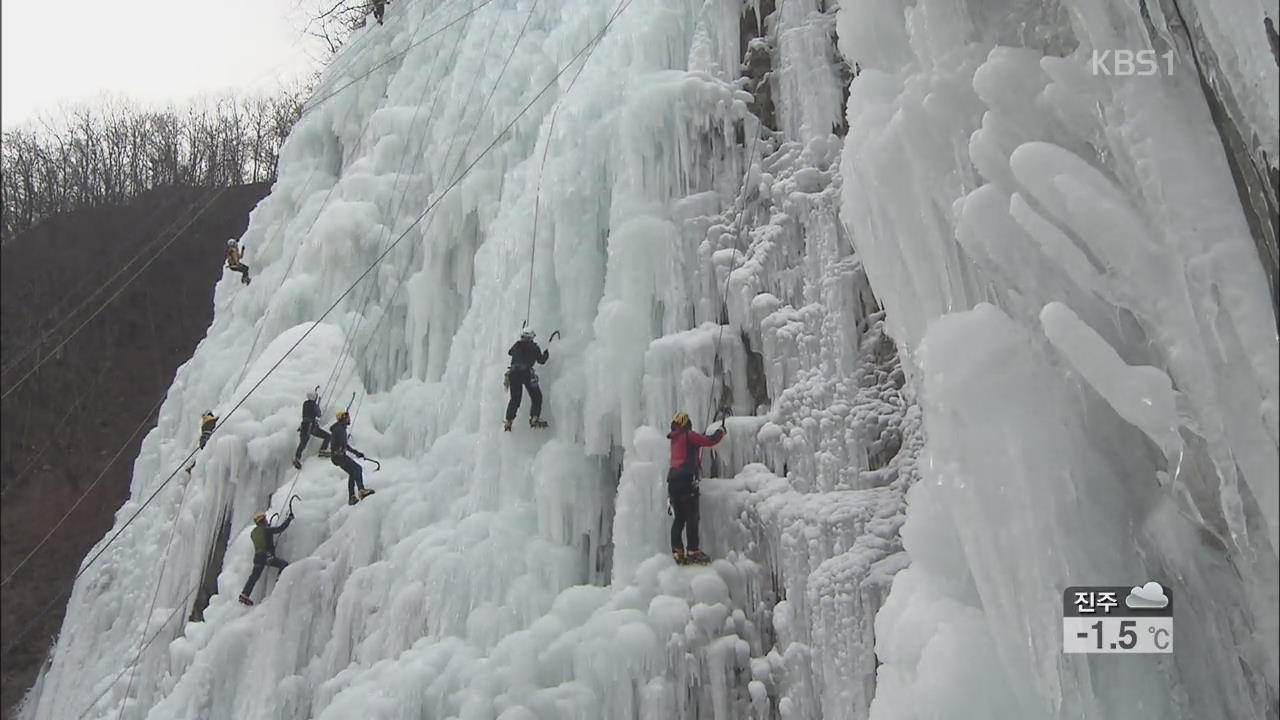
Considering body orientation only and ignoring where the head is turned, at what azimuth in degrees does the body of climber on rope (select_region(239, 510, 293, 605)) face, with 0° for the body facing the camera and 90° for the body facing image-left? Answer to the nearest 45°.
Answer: approximately 225°

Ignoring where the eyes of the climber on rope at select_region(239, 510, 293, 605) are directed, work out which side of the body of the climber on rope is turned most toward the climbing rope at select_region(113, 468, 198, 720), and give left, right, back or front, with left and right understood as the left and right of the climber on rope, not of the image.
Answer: left

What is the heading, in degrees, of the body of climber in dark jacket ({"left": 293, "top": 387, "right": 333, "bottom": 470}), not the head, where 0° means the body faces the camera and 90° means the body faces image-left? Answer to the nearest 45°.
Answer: approximately 225°

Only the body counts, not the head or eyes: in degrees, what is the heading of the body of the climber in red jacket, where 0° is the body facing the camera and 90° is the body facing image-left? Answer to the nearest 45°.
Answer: approximately 225°

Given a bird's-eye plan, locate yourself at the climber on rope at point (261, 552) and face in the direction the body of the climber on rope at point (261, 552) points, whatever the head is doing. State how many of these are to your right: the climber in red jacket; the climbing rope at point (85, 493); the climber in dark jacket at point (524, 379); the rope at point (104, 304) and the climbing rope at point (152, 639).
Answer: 2

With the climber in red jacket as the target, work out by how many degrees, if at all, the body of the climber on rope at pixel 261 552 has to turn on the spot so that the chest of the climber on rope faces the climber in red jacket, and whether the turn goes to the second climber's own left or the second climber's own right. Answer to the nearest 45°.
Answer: approximately 90° to the second climber's own right

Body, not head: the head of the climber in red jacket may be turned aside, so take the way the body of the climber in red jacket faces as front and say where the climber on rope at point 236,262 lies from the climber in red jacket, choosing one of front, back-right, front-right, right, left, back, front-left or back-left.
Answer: left

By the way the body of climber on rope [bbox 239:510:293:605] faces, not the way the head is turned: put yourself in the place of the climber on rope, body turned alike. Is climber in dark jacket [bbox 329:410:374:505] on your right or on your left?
on your right

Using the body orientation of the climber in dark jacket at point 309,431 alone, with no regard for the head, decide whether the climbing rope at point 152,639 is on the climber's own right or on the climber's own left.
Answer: on the climber's own left

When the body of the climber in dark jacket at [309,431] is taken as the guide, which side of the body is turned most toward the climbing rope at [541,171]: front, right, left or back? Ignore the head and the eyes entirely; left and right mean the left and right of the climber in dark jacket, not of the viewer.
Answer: right

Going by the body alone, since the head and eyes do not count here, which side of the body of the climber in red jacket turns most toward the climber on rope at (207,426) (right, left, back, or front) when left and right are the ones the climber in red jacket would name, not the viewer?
left
